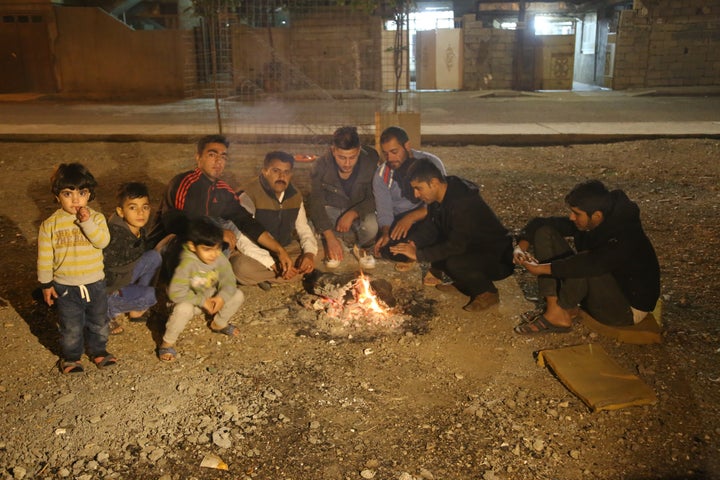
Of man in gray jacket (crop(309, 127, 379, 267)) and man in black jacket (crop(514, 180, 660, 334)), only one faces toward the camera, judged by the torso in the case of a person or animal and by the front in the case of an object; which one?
the man in gray jacket

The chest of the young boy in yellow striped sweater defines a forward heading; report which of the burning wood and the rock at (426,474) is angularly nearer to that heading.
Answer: the rock

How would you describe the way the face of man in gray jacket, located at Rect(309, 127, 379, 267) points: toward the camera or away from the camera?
toward the camera

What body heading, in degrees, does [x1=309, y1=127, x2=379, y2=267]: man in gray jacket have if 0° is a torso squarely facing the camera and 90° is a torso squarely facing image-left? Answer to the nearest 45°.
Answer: approximately 0°

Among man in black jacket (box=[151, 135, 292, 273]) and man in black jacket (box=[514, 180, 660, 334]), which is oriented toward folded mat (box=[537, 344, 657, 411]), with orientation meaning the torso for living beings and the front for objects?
man in black jacket (box=[151, 135, 292, 273])

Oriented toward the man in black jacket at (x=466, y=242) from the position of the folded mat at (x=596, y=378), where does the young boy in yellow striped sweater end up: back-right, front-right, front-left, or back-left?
front-left

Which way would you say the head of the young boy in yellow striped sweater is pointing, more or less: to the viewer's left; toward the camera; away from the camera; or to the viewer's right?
toward the camera

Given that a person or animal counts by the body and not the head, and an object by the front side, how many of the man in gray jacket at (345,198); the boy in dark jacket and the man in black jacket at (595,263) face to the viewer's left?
1

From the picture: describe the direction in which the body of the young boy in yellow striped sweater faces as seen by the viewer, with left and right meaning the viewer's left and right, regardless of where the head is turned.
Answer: facing the viewer

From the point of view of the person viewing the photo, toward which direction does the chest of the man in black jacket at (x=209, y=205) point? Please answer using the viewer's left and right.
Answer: facing the viewer and to the right of the viewer

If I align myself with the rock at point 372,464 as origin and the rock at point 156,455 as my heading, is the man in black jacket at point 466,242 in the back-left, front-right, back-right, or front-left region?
back-right

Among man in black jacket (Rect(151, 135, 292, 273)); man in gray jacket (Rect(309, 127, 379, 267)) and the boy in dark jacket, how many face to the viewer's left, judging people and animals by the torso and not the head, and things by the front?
0

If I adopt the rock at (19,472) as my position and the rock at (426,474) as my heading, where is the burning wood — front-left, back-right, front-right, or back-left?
front-left

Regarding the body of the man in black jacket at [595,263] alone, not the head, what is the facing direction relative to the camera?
to the viewer's left

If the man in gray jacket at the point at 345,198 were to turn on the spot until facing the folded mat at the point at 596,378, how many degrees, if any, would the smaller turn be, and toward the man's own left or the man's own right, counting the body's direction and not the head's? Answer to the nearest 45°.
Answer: approximately 45° to the man's own left
